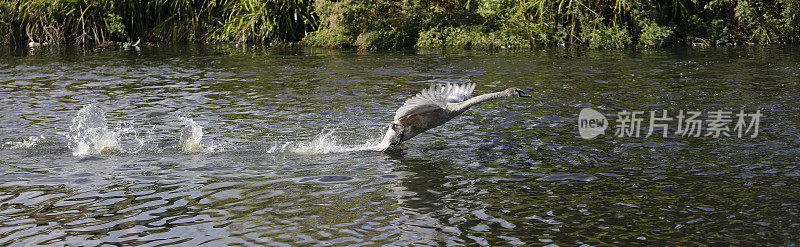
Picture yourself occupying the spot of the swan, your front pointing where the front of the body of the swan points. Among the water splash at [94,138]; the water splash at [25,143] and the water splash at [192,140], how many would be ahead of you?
0

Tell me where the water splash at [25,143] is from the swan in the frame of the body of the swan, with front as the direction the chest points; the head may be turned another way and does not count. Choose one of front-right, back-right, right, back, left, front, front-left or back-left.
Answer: back

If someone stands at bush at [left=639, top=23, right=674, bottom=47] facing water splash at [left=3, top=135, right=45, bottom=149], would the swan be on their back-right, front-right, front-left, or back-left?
front-left

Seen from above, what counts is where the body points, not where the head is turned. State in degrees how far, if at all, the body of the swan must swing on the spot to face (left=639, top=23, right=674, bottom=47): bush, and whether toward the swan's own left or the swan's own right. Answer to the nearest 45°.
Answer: approximately 45° to the swan's own left

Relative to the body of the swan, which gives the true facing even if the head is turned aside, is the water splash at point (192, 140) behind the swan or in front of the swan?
behind

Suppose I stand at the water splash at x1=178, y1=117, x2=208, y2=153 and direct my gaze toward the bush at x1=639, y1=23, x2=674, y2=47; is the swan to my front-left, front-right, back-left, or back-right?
front-right

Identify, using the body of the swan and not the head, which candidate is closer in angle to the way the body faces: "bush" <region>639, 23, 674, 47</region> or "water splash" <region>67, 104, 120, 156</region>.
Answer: the bush

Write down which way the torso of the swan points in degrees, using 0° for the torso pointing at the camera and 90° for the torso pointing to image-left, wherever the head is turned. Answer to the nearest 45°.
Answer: approximately 270°

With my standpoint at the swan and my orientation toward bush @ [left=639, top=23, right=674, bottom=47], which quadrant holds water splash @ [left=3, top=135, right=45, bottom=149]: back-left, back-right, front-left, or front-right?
back-left

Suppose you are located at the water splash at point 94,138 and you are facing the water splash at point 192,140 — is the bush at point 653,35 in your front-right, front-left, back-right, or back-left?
front-left

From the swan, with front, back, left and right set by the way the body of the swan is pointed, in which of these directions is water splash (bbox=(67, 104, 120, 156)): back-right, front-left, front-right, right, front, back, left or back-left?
back

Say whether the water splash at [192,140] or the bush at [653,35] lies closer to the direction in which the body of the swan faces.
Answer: the bush
